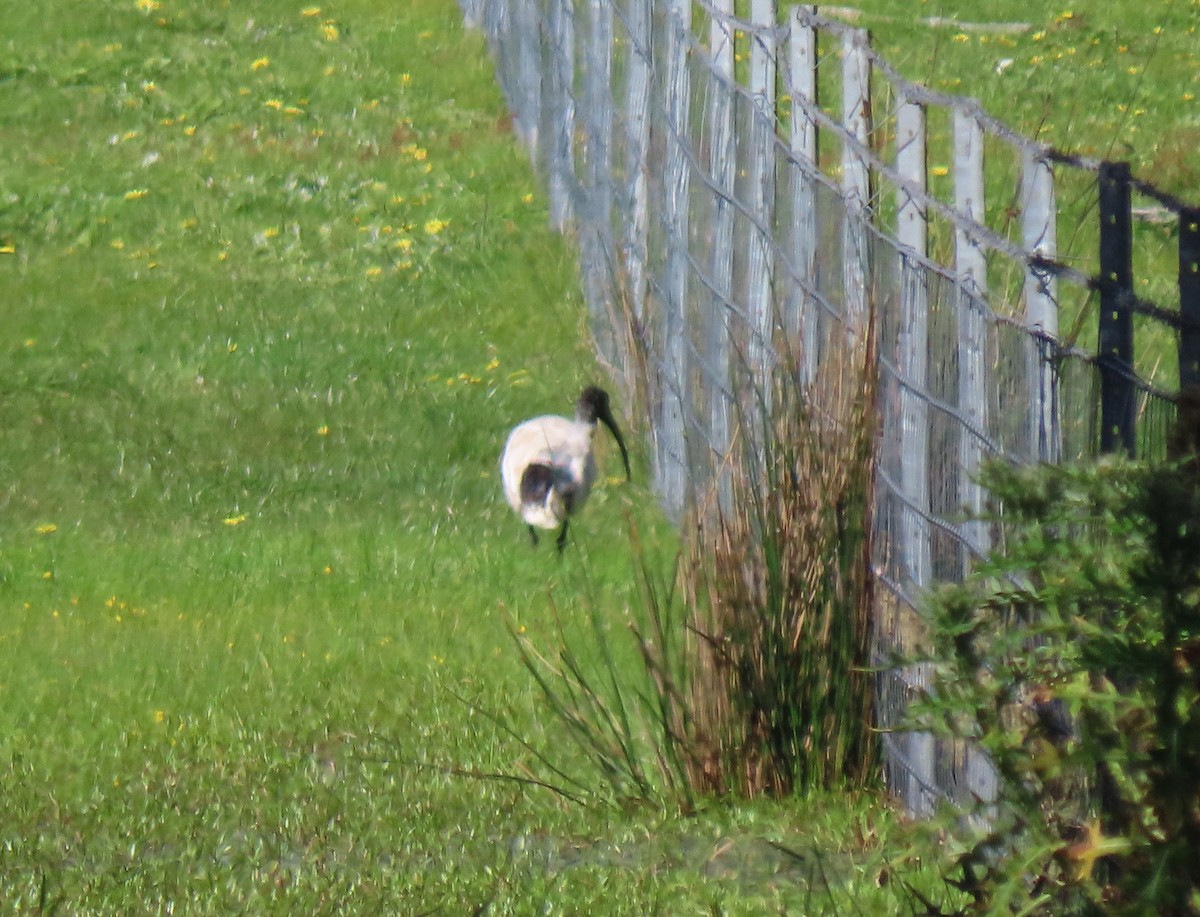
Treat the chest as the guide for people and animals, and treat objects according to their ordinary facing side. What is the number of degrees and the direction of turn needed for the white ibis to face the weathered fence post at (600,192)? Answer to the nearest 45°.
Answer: approximately 45° to its left

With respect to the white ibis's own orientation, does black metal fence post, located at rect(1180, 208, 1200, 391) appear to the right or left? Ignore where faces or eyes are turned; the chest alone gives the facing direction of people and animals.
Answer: on its right

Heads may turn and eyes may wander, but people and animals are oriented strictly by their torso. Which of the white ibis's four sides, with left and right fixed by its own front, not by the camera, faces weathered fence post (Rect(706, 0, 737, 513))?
right

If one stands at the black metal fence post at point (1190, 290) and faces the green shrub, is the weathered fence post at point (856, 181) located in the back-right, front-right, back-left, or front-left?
back-right

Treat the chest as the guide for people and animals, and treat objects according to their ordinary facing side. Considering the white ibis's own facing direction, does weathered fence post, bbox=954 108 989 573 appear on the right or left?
on its right

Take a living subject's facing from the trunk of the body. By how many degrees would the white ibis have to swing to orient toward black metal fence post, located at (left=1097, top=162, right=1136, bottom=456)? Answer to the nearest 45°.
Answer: approximately 135° to its right

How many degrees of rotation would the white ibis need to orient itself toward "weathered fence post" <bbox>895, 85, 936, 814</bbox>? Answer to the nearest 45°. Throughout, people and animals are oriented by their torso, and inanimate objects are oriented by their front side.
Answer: approximately 135° to its right

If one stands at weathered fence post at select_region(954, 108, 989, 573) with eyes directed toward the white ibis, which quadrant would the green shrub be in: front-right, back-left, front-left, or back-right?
back-left

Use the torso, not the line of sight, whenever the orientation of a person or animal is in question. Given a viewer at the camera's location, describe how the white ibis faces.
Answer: facing away from the viewer and to the right of the viewer
